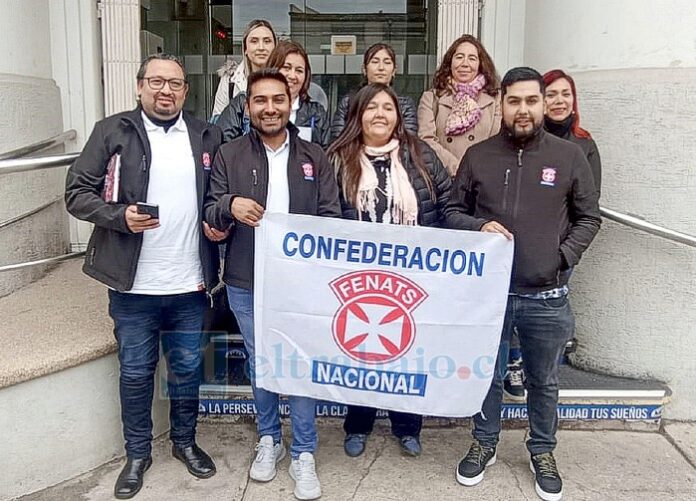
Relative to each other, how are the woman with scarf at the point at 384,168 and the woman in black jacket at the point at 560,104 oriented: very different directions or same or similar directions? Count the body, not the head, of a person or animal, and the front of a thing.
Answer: same or similar directions

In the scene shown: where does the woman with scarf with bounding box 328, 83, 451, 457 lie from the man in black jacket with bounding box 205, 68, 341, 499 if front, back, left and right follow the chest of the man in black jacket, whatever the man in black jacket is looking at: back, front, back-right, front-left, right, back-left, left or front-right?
left

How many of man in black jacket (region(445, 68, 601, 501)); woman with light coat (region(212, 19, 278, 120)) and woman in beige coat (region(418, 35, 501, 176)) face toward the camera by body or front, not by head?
3

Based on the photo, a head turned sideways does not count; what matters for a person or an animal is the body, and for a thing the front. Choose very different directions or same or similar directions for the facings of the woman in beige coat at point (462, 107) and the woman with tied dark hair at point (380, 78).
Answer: same or similar directions

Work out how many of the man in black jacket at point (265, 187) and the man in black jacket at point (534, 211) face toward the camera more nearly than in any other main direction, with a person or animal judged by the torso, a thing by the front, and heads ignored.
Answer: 2

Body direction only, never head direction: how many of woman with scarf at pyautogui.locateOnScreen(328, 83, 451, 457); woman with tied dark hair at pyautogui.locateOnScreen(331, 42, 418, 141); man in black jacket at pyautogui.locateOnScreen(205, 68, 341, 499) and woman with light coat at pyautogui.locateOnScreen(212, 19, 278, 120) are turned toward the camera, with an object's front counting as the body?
4

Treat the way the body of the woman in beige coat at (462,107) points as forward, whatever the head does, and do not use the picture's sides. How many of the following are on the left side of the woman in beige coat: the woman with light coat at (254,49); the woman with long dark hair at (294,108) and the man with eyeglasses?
0

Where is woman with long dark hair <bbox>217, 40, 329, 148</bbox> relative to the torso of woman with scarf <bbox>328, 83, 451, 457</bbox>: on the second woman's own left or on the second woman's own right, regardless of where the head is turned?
on the second woman's own right

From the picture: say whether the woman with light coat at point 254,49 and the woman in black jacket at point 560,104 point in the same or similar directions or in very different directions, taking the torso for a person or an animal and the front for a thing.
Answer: same or similar directions

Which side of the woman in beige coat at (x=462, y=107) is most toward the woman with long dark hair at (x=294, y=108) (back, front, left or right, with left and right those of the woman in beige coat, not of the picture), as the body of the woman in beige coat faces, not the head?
right

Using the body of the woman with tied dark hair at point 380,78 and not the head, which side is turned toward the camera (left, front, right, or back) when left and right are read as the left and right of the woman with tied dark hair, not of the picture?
front

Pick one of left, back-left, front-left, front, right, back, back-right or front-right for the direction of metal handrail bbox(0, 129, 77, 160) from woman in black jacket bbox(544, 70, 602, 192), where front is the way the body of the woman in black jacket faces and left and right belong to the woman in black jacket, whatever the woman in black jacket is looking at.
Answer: right

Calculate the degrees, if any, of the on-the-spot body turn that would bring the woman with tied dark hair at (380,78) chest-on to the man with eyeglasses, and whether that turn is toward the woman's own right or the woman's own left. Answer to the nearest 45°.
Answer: approximately 45° to the woman's own right

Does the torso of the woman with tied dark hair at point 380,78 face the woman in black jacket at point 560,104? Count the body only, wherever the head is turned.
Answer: no

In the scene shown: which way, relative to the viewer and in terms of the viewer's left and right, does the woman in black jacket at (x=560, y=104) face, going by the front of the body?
facing the viewer

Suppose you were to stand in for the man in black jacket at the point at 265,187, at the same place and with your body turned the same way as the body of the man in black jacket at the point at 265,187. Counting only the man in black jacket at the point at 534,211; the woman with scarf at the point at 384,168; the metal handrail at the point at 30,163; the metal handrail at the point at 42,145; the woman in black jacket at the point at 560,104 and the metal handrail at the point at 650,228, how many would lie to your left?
4

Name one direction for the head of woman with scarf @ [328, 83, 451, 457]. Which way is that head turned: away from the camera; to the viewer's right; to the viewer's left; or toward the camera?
toward the camera

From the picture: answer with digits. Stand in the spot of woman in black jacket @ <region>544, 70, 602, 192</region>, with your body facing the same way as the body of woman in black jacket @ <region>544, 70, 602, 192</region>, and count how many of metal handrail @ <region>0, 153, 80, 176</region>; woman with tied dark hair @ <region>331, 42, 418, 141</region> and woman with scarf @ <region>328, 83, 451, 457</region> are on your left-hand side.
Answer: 0

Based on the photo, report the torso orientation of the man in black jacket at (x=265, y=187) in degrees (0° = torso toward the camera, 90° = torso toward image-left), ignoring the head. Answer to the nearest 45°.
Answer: approximately 0°

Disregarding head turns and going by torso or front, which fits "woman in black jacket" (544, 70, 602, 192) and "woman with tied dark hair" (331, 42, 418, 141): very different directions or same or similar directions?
same or similar directions

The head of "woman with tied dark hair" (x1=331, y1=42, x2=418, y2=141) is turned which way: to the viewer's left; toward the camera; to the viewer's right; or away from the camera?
toward the camera
